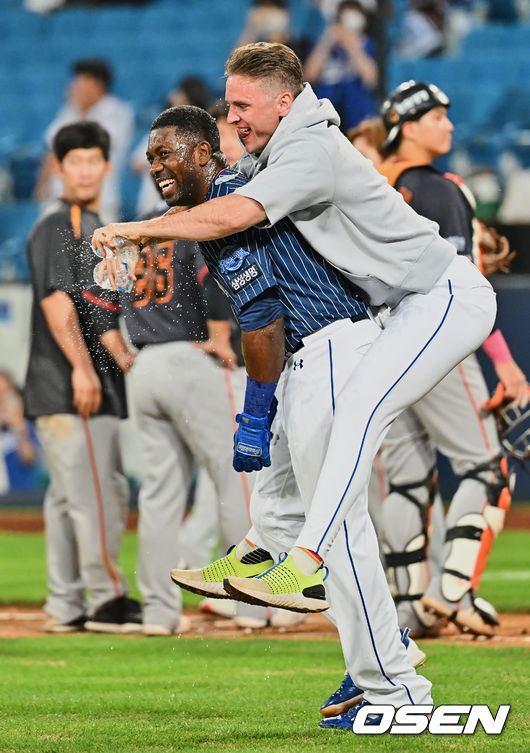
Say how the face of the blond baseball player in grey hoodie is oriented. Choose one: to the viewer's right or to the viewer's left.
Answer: to the viewer's left

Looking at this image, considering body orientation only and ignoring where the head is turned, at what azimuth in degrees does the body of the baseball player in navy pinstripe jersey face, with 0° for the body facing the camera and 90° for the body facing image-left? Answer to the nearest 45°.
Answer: approximately 90°

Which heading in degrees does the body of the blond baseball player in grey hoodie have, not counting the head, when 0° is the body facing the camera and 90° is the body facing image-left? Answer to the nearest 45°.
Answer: approximately 90°
